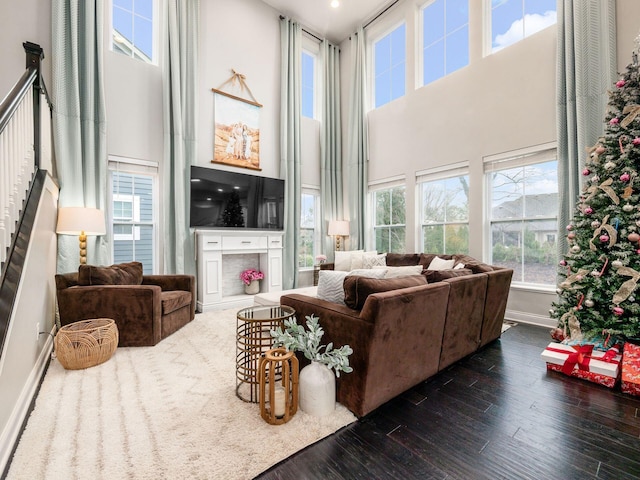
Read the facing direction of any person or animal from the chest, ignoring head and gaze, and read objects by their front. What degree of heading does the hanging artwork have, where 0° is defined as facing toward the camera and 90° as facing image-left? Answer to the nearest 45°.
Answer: approximately 315°

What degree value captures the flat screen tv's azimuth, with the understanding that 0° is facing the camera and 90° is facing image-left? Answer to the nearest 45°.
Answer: approximately 315°

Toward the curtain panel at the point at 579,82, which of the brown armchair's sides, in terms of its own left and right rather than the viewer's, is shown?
front

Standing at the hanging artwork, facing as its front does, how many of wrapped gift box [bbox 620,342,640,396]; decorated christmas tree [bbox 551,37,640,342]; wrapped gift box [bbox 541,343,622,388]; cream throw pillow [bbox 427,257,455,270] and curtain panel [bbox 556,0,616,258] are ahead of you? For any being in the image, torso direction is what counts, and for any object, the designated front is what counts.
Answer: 5

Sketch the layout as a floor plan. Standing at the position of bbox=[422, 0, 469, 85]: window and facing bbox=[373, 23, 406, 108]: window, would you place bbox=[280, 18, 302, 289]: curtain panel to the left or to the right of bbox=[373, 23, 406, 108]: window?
left

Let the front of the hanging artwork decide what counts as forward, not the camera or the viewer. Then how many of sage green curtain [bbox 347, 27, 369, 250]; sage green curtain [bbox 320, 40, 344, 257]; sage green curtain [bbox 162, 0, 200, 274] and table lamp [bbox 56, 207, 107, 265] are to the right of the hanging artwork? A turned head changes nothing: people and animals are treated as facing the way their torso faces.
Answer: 2

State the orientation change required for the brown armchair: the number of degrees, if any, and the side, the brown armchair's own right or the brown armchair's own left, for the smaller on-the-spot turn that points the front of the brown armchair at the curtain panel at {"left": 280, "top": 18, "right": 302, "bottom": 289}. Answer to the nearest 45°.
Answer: approximately 90° to the brown armchair's own left

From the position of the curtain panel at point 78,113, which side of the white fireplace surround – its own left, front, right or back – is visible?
right

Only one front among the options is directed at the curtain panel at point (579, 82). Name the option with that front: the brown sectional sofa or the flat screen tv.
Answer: the flat screen tv

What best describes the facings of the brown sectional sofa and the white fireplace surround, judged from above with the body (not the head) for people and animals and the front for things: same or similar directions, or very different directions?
very different directions

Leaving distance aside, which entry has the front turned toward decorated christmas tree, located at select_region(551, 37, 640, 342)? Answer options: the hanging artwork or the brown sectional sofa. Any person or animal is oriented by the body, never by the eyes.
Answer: the hanging artwork

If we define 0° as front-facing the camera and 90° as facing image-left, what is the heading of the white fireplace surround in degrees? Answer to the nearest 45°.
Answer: approximately 315°

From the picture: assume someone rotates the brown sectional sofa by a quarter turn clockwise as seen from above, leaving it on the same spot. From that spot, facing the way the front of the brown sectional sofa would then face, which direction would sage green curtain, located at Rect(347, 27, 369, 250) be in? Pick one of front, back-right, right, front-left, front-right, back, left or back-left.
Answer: front-left

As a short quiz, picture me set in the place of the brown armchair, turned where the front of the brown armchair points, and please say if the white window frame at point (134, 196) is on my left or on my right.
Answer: on my left

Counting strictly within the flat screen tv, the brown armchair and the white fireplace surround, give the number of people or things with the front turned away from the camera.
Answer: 0

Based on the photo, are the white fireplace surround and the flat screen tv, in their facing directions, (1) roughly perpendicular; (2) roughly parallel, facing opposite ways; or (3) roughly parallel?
roughly parallel

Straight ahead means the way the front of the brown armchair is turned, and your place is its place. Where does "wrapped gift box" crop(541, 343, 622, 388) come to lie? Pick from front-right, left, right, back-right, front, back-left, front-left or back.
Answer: front

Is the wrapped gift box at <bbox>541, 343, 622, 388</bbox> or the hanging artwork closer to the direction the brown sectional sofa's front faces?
the hanging artwork

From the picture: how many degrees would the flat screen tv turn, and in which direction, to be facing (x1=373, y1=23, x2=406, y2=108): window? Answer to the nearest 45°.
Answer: approximately 45° to its left
